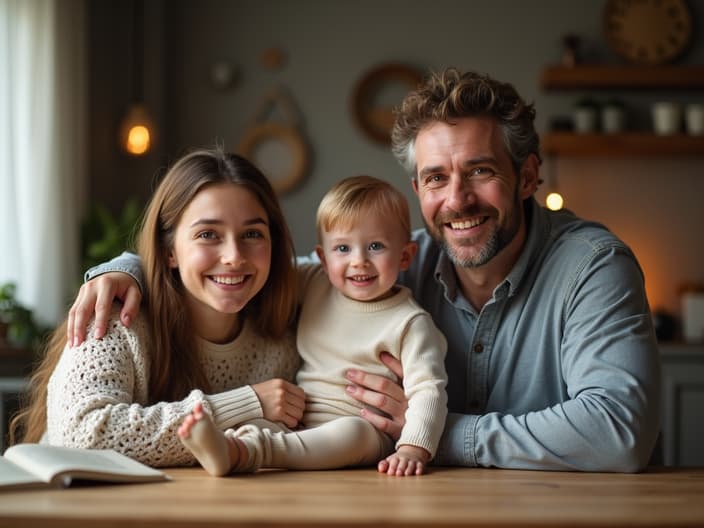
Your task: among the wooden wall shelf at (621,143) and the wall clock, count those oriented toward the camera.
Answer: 2

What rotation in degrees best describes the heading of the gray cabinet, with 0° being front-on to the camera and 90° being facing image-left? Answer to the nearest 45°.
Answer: approximately 0°

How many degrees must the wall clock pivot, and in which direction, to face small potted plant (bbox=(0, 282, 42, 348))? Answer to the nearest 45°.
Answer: approximately 45° to its right

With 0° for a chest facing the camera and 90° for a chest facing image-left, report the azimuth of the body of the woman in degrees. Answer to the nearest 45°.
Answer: approximately 315°

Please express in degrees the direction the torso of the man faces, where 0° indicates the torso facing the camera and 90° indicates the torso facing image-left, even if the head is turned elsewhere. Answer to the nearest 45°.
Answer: approximately 45°
